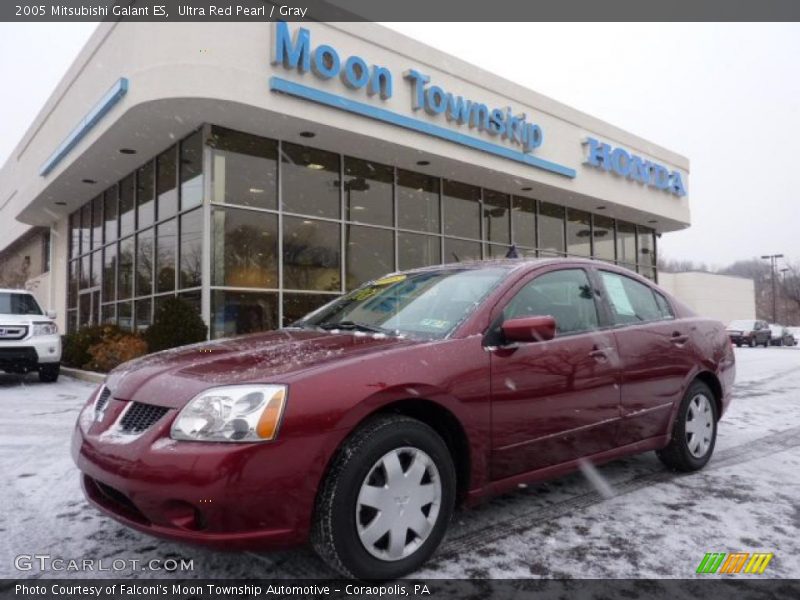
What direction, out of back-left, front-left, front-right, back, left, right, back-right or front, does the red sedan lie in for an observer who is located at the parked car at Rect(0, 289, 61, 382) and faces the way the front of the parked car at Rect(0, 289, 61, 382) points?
front

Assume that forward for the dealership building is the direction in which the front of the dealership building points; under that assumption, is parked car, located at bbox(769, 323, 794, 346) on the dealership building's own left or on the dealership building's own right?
on the dealership building's own left

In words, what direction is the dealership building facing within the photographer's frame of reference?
facing the viewer and to the right of the viewer

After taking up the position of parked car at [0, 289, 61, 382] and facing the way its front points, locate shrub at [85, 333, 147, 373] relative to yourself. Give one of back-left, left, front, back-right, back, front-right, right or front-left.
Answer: left

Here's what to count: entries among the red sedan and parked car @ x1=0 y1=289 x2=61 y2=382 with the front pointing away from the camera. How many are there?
0

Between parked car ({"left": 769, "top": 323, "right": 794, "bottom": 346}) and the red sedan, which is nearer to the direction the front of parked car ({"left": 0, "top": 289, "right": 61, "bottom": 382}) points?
the red sedan

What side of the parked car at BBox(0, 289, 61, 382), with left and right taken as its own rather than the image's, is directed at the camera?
front

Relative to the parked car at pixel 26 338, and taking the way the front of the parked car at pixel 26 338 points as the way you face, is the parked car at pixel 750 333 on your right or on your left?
on your left

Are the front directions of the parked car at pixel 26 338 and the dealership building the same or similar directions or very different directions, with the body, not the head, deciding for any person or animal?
same or similar directions

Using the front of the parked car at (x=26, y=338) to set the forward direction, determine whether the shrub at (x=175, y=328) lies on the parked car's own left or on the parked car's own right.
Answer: on the parked car's own left

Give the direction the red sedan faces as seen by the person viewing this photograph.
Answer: facing the viewer and to the left of the viewer

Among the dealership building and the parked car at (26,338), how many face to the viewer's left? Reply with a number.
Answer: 0

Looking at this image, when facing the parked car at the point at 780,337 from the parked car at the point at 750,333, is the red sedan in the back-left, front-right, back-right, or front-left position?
back-right
